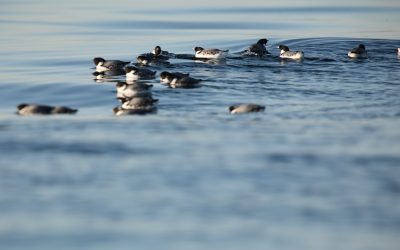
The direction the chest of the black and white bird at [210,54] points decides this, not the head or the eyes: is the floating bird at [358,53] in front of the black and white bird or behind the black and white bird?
behind

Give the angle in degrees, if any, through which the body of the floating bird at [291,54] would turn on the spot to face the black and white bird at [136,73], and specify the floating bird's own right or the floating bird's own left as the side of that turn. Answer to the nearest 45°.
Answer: approximately 45° to the floating bird's own left

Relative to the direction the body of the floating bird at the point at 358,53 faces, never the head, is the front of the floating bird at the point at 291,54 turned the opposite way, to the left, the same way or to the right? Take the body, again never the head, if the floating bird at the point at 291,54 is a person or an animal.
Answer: the opposite way

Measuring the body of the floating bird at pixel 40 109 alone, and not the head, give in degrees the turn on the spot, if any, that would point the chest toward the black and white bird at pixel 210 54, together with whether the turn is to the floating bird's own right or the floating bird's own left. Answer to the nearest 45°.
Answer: approximately 135° to the floating bird's own right

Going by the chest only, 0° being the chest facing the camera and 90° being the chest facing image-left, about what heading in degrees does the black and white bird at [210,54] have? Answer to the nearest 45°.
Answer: approximately 90°

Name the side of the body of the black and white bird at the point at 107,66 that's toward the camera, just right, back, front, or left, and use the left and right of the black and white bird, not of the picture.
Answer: left

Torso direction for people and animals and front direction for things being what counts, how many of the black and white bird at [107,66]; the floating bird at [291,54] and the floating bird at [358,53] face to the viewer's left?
2

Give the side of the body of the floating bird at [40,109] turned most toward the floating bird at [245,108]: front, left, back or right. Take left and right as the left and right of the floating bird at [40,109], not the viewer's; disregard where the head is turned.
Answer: back

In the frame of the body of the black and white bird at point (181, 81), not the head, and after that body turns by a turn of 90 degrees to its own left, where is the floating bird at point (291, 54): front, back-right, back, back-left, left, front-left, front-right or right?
back-left

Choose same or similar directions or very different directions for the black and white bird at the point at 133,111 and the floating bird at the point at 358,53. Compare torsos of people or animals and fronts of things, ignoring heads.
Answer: very different directions

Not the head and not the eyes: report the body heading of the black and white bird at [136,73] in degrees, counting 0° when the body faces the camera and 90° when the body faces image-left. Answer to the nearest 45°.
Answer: approximately 90°

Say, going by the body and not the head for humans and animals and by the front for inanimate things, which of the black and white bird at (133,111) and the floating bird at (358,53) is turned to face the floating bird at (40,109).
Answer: the black and white bird

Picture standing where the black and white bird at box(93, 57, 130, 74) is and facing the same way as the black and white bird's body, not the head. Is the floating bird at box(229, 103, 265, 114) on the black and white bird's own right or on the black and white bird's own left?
on the black and white bird's own left
